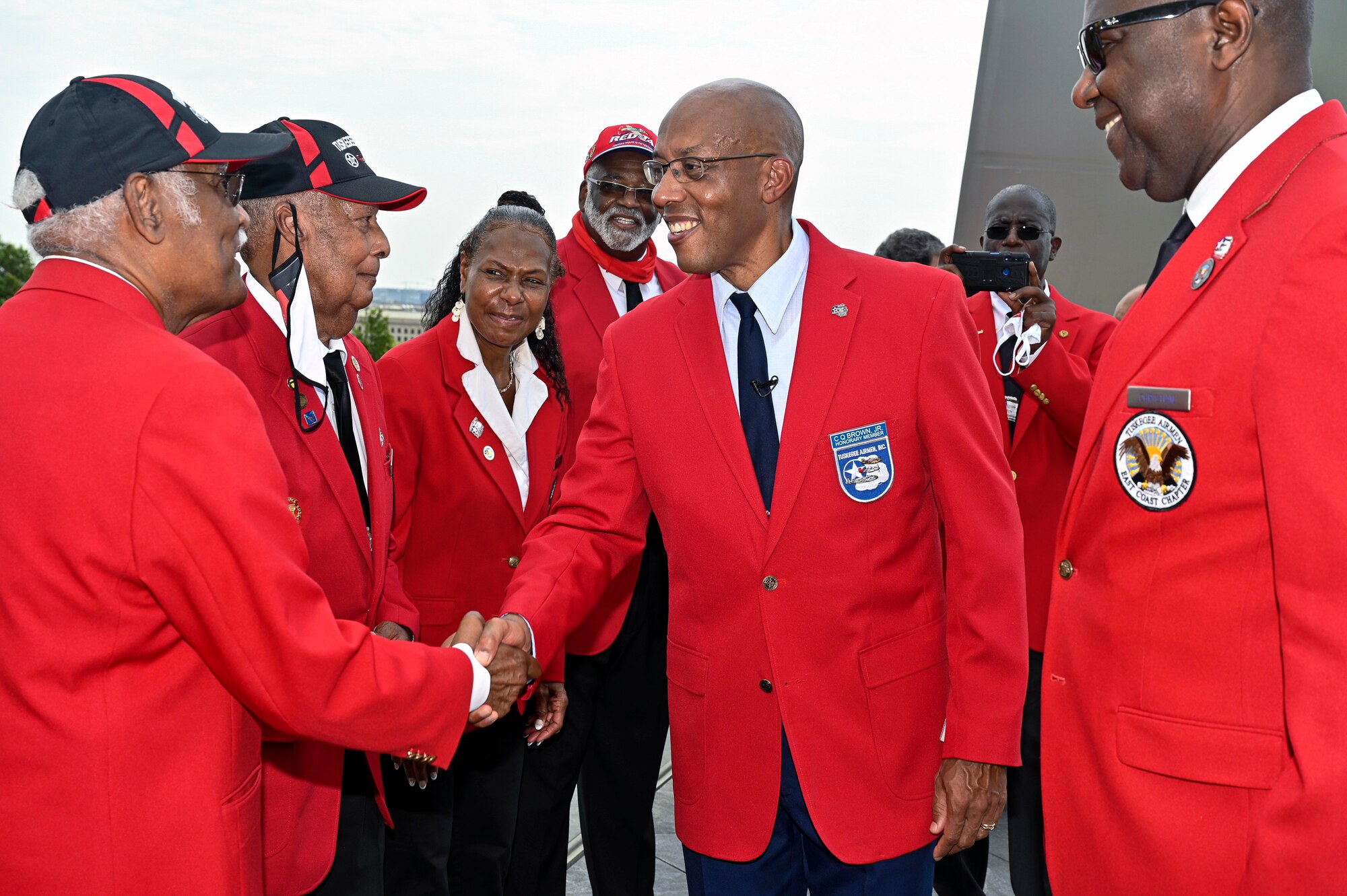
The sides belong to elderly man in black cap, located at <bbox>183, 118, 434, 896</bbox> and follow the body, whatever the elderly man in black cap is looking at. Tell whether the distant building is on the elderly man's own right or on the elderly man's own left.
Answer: on the elderly man's own left

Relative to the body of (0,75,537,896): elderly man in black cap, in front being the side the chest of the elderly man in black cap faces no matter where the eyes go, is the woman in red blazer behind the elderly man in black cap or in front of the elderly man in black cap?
in front

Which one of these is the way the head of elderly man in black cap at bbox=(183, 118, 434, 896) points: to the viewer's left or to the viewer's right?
to the viewer's right

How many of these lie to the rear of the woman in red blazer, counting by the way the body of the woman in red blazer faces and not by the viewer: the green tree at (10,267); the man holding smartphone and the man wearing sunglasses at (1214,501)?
1

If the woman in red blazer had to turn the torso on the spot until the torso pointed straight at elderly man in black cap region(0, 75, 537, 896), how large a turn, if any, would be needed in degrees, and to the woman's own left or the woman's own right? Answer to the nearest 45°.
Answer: approximately 45° to the woman's own right

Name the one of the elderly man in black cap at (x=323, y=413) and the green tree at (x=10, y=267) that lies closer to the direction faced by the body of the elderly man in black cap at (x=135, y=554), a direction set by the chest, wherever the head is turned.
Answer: the elderly man in black cap

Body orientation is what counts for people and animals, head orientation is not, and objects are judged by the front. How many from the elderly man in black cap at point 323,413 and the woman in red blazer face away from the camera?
0

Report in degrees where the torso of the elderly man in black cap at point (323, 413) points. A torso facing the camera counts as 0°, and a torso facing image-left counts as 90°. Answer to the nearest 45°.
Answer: approximately 315°

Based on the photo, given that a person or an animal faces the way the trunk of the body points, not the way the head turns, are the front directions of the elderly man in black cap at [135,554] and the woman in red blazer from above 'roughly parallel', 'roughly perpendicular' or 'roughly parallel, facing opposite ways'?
roughly perpendicular

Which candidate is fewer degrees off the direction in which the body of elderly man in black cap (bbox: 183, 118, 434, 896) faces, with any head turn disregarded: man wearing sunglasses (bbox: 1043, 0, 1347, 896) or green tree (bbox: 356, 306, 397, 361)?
the man wearing sunglasses

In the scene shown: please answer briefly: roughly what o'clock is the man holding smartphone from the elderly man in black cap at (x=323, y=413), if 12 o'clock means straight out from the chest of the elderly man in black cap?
The man holding smartphone is roughly at 10 o'clock from the elderly man in black cap.

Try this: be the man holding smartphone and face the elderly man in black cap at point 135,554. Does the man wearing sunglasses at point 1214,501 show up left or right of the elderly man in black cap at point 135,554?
left

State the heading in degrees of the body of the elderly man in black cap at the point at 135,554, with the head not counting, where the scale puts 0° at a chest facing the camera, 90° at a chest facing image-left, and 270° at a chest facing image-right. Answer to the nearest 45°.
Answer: approximately 225°

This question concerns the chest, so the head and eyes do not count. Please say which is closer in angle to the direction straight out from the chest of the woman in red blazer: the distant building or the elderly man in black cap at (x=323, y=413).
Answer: the elderly man in black cap

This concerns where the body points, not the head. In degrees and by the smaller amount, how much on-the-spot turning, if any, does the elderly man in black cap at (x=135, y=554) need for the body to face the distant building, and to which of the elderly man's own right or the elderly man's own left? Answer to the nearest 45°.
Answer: approximately 45° to the elderly man's own left

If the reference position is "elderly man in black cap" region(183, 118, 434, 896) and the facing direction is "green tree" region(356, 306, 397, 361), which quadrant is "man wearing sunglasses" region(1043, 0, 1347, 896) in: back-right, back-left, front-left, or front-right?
back-right
